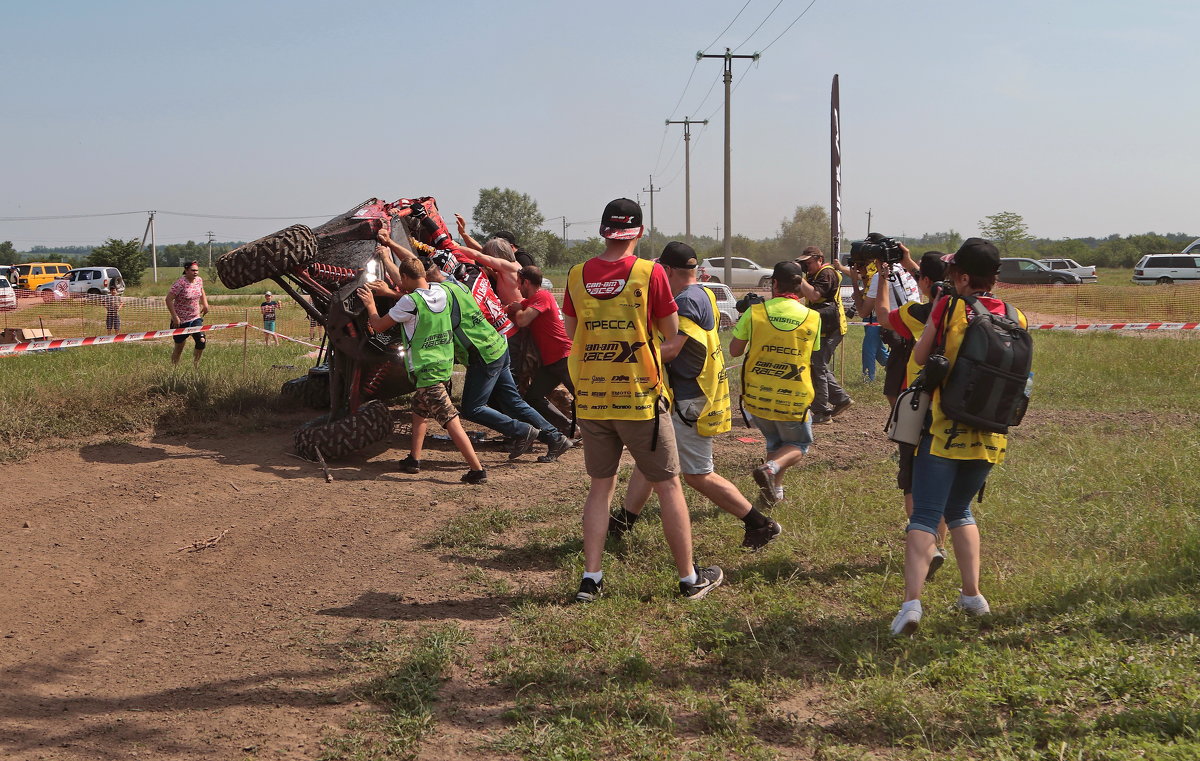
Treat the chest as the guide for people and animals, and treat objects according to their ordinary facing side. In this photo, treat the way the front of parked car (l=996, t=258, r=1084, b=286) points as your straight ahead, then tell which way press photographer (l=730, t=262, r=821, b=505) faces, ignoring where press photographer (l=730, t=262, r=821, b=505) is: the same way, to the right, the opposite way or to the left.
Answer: to the left

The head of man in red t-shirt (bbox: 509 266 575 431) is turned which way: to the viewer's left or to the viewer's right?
to the viewer's left

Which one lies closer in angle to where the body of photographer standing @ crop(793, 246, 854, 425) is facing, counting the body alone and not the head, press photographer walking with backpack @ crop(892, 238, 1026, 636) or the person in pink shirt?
the person in pink shirt

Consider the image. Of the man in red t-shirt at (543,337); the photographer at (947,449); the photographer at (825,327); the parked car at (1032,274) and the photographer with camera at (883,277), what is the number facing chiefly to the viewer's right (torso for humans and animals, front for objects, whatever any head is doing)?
1

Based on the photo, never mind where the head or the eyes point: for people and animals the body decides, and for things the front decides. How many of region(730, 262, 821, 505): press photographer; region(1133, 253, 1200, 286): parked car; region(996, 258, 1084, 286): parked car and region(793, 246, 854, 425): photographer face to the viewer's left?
1

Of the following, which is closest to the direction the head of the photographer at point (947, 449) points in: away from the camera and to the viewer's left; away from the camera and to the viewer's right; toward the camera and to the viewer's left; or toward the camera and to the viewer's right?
away from the camera and to the viewer's left

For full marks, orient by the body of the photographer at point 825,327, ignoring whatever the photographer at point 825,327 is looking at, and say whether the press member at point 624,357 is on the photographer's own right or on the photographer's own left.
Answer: on the photographer's own left

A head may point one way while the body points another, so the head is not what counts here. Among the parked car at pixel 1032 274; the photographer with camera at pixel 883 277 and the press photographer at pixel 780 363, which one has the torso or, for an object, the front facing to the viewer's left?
the photographer with camera

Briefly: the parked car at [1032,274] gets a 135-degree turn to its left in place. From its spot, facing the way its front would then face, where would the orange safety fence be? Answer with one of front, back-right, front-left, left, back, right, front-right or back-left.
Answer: left

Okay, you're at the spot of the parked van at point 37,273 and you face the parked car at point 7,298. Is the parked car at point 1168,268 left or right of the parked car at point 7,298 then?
left

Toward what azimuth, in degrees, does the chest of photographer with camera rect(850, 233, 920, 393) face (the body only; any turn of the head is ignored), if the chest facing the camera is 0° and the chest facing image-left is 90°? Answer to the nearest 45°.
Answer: approximately 90°

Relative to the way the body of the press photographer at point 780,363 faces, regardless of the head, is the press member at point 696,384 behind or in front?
behind

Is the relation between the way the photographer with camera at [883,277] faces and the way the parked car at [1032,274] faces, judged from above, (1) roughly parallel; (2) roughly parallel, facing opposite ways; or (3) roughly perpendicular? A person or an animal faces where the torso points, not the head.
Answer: roughly parallel, facing opposite ways

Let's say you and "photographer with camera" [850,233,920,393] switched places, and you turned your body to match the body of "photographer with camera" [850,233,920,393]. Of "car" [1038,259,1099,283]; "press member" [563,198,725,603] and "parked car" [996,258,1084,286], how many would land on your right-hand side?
2
